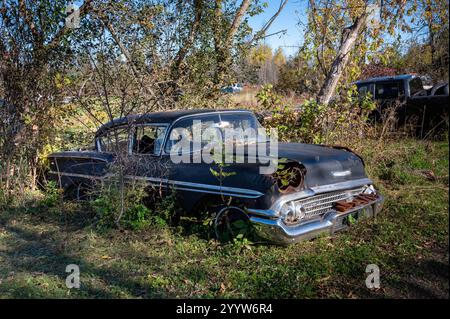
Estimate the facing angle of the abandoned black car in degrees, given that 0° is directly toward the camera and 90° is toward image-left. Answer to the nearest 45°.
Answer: approximately 315°

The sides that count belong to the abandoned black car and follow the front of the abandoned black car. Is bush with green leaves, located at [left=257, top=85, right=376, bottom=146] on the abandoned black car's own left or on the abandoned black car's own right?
on the abandoned black car's own left
